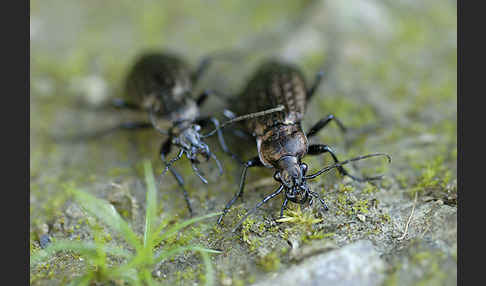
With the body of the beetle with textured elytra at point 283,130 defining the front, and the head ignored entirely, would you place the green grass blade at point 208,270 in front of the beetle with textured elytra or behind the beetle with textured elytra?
in front

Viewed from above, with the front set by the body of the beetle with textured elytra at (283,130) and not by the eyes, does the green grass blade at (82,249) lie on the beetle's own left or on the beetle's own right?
on the beetle's own right

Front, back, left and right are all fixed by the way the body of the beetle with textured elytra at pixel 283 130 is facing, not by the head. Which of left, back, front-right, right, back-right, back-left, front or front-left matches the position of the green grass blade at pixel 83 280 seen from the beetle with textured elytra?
front-right

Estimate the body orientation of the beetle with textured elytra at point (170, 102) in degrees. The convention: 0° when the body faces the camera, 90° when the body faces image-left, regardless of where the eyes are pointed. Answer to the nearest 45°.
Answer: approximately 315°

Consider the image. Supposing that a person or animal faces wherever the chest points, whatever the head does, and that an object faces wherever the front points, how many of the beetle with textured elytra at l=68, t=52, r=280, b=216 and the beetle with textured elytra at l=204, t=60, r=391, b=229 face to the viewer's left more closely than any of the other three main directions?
0

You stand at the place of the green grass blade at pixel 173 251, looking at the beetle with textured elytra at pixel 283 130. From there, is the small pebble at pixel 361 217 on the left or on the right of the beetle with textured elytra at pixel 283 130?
right

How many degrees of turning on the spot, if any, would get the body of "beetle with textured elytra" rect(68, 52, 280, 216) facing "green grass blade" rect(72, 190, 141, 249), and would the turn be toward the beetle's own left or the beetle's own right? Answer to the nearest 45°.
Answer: approximately 45° to the beetle's own right
